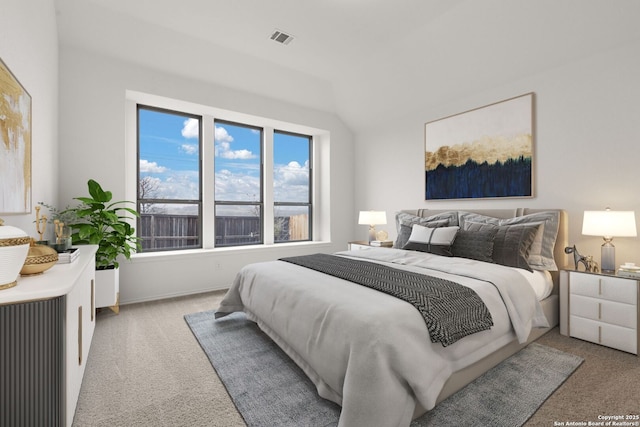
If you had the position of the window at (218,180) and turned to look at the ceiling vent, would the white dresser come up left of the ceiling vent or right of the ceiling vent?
right

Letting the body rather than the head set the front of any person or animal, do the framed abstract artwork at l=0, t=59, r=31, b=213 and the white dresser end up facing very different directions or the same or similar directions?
same or similar directions

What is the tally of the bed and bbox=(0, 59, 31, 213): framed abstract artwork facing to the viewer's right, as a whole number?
1

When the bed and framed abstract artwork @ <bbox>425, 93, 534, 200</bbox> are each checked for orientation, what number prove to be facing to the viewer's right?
0

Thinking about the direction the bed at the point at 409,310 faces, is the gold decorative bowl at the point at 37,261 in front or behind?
in front

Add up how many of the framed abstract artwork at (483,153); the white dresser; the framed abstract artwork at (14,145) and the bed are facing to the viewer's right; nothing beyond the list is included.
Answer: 2

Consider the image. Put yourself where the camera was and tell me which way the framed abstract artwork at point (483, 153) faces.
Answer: facing the viewer and to the left of the viewer

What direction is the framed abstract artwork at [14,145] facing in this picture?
to the viewer's right

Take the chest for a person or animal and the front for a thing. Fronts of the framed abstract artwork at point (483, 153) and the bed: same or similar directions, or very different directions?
same or similar directions

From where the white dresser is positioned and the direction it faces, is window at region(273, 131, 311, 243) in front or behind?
in front

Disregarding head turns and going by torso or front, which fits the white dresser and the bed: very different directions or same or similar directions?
very different directions

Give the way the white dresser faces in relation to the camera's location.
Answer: facing to the right of the viewer

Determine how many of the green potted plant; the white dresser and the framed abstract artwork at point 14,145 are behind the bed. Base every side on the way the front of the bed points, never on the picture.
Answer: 0
